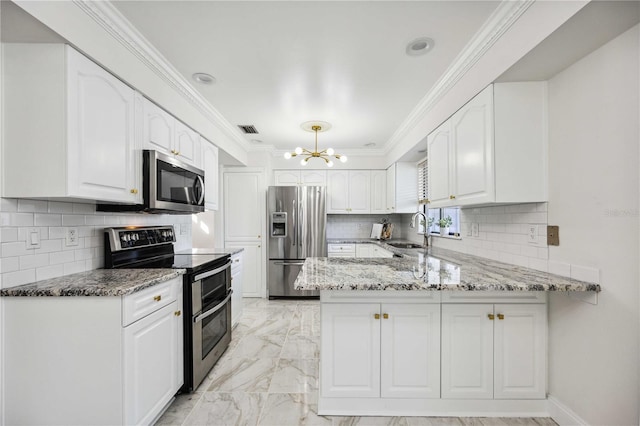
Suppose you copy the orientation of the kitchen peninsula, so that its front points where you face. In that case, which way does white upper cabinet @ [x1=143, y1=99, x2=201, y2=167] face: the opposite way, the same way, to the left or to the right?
to the left

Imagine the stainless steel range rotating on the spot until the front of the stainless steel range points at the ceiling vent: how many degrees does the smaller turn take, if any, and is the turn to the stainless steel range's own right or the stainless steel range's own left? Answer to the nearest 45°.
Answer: approximately 90° to the stainless steel range's own left

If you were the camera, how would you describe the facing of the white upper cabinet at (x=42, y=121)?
facing the viewer and to the right of the viewer

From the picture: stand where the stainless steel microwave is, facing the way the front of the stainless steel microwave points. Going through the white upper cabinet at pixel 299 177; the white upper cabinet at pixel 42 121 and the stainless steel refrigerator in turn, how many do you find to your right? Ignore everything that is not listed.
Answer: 1

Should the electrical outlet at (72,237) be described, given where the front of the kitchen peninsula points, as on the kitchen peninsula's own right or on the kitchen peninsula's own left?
on the kitchen peninsula's own right

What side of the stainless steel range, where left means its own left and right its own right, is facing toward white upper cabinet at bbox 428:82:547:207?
front

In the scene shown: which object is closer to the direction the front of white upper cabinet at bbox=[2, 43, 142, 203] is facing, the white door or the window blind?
the window blind

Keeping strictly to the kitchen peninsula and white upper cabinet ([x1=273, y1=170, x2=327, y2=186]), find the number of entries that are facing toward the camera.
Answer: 2

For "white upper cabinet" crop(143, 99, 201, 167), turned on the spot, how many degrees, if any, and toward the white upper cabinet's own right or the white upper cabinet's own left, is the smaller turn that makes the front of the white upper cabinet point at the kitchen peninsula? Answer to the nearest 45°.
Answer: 0° — it already faces it

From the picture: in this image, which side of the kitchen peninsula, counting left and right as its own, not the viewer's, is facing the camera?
front

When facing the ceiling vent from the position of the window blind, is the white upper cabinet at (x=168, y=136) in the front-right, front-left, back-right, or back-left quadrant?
front-left

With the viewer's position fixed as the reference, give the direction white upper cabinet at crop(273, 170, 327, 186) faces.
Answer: facing the viewer

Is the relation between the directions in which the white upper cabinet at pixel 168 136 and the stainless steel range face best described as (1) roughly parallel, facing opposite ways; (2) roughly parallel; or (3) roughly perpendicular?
roughly parallel

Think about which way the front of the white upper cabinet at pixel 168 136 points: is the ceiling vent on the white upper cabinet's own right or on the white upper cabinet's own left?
on the white upper cabinet's own left
